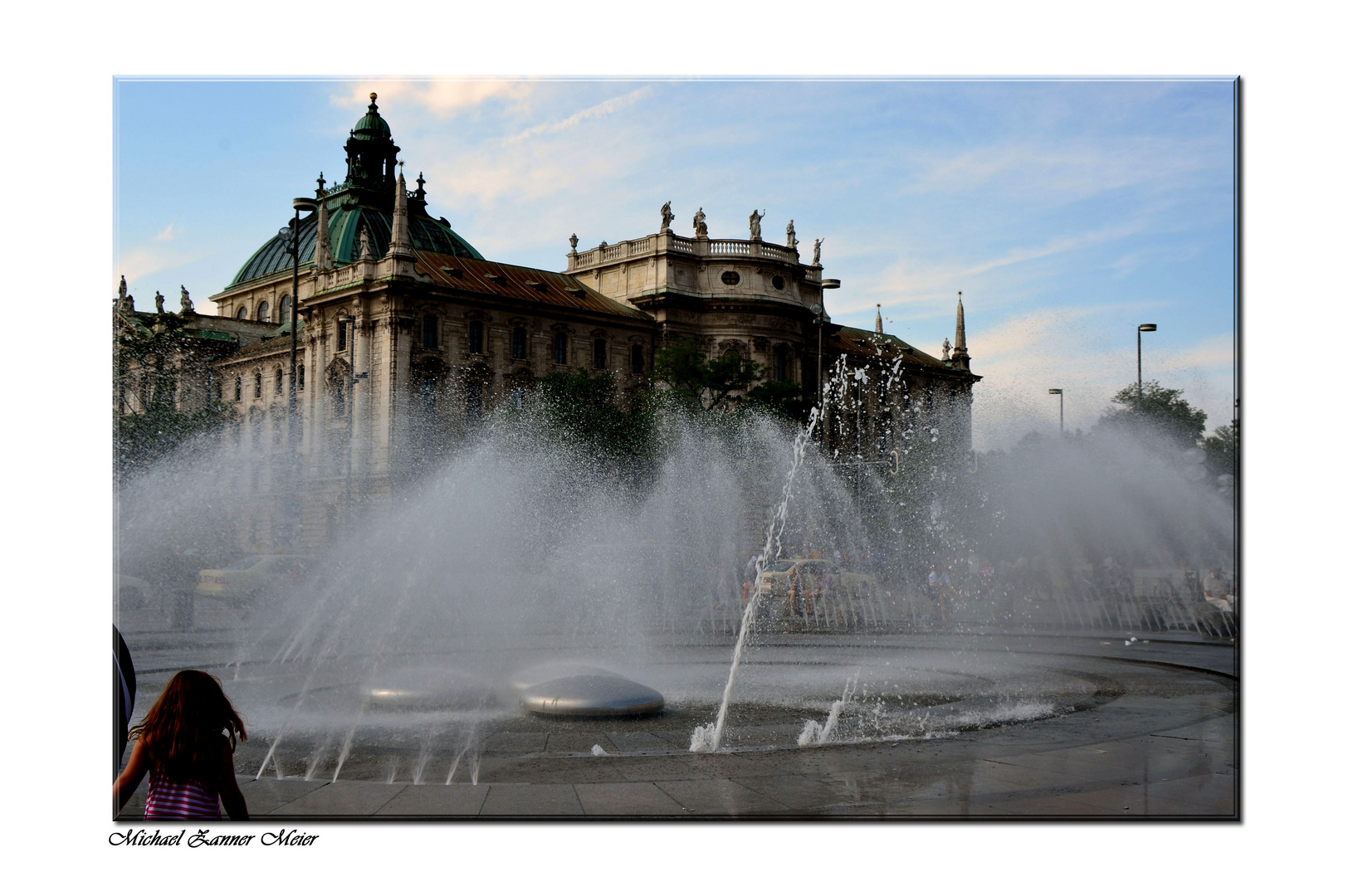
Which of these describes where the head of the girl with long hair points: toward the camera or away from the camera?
away from the camera

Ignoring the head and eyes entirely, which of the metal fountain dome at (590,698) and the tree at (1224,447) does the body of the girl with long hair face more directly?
the metal fountain dome

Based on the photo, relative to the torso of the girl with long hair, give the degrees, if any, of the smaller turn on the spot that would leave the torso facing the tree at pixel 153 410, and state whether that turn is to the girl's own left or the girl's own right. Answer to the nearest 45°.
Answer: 0° — they already face it

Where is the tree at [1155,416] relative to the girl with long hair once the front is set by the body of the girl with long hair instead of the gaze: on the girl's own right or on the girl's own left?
on the girl's own right

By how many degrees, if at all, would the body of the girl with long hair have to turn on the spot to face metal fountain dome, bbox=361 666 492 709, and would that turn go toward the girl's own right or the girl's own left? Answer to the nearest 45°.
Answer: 0° — they already face it

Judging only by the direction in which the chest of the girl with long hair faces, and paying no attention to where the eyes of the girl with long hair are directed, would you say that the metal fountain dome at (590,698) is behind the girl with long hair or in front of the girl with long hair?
in front

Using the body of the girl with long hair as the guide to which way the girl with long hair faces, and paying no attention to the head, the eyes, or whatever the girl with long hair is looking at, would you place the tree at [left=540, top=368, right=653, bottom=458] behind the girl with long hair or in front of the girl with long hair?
in front

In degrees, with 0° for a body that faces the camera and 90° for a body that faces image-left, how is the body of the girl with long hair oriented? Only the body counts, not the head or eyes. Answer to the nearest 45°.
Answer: approximately 180°
